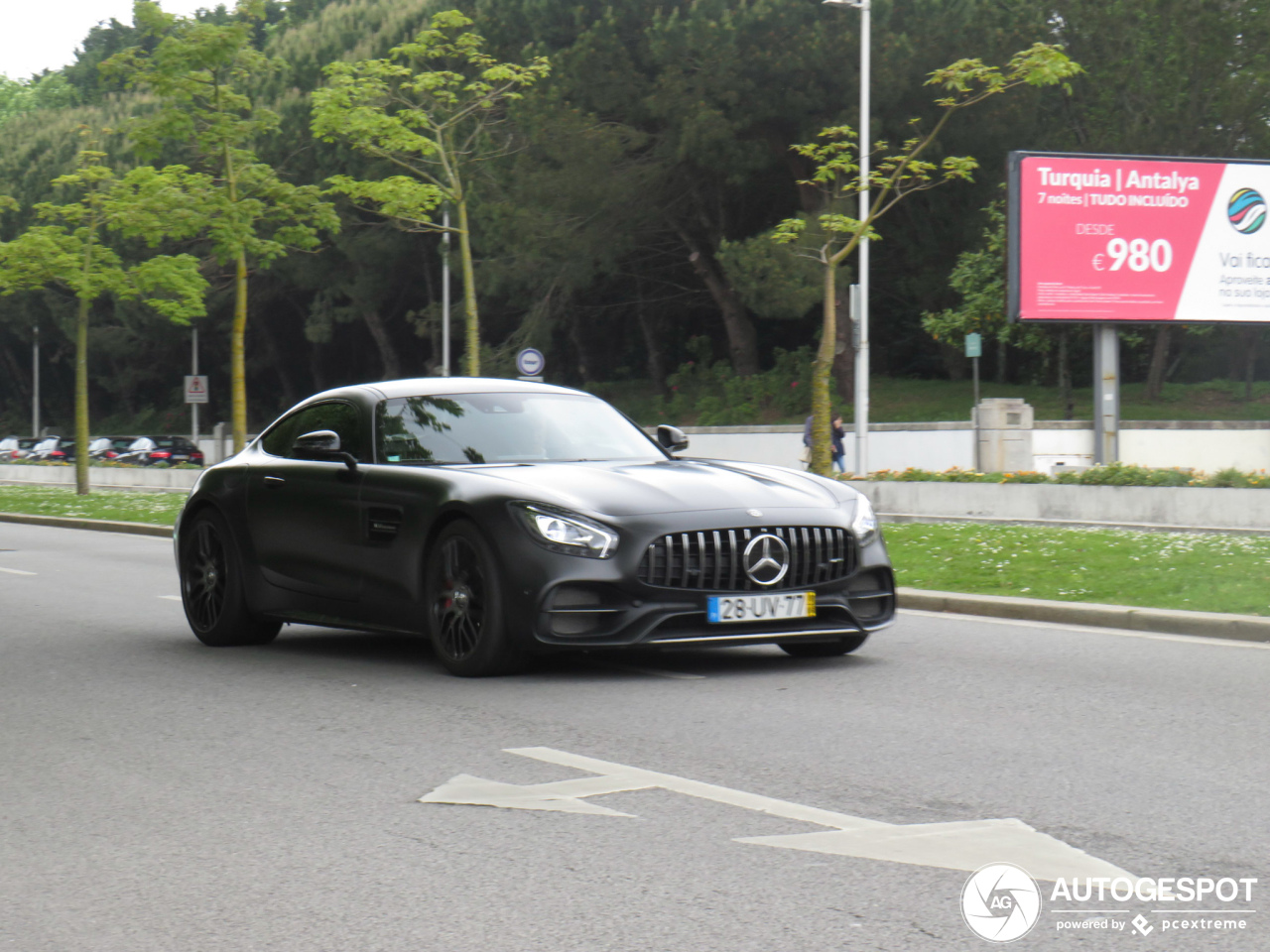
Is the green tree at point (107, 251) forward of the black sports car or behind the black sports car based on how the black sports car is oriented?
behind

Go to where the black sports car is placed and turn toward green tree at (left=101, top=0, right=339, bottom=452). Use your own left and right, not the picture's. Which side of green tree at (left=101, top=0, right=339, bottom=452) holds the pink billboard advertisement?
right

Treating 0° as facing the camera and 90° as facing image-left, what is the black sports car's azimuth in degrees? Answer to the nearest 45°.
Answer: approximately 315°

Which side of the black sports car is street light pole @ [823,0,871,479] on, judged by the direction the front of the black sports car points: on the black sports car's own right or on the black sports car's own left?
on the black sports car's own left

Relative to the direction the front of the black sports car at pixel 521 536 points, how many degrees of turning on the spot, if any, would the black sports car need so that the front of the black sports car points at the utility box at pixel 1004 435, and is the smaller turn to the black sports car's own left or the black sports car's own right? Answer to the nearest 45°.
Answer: approximately 135° to the black sports car's own left

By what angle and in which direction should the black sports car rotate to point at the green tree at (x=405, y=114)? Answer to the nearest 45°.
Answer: approximately 135° to its left

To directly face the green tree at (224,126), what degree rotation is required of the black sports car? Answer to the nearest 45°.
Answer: approximately 135° to its left

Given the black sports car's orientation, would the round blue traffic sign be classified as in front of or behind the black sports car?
behind

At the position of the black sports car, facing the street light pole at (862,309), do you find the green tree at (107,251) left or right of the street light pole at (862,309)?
left
